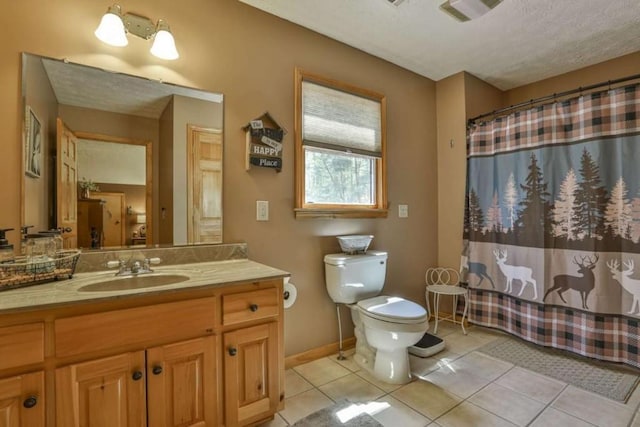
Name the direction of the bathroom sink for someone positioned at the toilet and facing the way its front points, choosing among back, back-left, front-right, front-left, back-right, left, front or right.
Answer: right

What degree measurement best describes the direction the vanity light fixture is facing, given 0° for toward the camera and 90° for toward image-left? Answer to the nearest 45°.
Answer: approximately 0°

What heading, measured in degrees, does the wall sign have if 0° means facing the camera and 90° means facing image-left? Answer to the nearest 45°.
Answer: approximately 315°

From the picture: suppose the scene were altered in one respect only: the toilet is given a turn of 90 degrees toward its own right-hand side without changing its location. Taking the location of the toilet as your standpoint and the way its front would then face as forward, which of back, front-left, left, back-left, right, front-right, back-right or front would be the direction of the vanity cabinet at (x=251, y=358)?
front

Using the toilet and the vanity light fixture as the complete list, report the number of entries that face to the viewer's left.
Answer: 0

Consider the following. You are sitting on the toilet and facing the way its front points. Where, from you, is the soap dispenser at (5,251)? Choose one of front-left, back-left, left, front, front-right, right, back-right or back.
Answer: right
